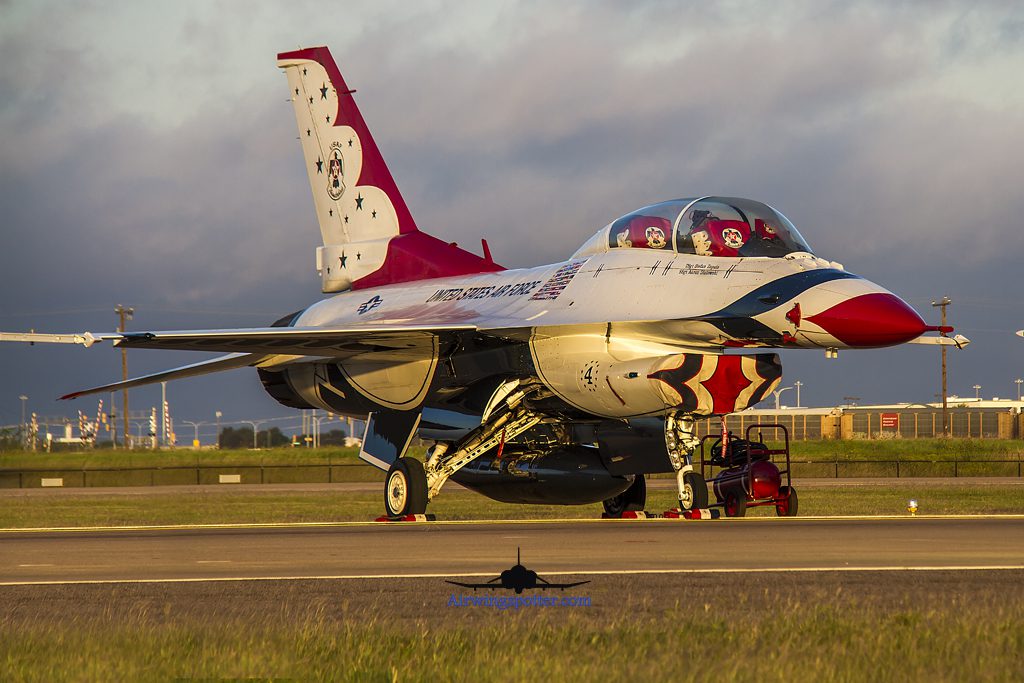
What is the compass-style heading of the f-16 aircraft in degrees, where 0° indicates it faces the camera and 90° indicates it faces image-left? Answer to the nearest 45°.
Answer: approximately 315°

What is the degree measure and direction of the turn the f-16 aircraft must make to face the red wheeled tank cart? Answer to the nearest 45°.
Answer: approximately 45° to its left
